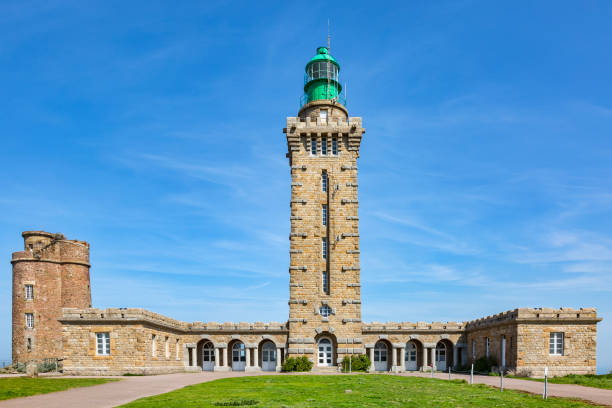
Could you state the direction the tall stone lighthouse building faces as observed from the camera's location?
facing the viewer
